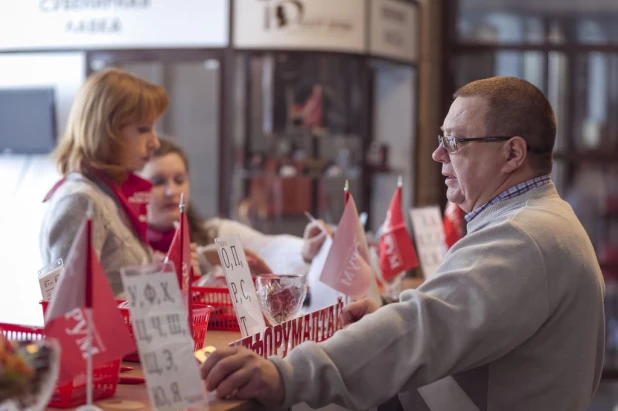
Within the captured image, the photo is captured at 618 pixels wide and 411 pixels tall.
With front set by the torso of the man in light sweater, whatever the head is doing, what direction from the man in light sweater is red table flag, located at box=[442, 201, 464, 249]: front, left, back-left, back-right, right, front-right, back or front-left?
right

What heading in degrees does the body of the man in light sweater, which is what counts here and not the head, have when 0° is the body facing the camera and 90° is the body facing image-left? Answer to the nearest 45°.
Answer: approximately 90°

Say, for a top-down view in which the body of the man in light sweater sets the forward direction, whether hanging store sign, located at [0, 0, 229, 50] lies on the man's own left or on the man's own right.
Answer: on the man's own right

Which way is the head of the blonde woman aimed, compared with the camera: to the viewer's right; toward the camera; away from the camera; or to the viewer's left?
to the viewer's right

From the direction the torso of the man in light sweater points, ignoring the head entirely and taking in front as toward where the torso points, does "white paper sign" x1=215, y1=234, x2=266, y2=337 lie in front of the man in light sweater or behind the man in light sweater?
in front

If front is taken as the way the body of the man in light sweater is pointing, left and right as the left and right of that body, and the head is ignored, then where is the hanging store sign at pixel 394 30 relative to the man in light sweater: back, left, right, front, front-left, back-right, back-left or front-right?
right

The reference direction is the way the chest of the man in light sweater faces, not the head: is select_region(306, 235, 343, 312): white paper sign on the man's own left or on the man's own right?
on the man's own right

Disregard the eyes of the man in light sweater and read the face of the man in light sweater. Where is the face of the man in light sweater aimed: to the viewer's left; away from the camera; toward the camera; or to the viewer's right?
to the viewer's left

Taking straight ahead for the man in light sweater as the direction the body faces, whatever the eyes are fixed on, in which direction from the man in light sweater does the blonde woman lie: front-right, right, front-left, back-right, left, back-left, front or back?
front-right

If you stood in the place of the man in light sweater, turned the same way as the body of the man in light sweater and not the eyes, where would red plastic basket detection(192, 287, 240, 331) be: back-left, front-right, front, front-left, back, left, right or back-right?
front-right
